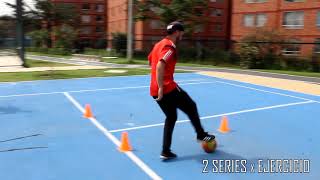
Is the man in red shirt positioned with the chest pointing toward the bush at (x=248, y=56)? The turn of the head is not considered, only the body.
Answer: no

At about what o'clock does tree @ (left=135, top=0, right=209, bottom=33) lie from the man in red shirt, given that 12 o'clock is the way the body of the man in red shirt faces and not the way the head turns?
The tree is roughly at 9 o'clock from the man in red shirt.

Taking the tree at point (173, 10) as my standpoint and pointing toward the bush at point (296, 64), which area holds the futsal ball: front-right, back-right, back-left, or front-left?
front-right

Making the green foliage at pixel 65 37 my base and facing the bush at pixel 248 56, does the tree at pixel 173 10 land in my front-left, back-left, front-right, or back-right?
front-left

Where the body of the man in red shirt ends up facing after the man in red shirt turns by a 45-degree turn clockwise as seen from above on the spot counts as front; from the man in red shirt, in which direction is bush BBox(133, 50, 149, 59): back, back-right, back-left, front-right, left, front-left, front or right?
back-left

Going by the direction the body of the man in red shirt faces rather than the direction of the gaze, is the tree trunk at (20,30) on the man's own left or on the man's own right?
on the man's own left

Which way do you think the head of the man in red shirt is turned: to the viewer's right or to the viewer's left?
to the viewer's right

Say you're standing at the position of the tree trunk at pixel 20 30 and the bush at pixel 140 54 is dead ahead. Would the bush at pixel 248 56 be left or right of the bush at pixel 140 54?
right

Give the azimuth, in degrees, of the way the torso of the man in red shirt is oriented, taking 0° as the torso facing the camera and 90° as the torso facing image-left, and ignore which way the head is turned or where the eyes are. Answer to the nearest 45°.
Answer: approximately 270°

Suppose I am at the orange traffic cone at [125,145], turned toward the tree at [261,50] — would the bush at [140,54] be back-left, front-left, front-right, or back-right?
front-left

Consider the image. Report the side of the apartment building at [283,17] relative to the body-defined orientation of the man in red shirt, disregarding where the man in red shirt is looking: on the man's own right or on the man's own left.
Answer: on the man's own left

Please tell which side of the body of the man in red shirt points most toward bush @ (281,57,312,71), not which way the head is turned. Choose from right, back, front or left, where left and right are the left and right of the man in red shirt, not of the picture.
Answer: left

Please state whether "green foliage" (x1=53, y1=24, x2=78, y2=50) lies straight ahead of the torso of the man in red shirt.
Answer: no
